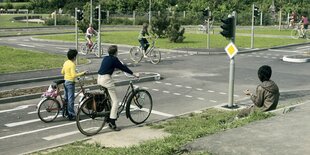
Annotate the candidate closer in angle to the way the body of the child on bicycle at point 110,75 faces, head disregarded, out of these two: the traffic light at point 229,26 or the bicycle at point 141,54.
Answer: the traffic light

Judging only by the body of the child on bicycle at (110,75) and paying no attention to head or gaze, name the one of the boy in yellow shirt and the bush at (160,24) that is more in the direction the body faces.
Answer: the bush

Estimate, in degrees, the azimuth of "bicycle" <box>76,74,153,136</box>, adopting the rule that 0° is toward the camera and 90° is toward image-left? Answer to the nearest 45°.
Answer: approximately 225°

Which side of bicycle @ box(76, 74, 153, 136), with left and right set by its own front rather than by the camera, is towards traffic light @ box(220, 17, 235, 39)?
front

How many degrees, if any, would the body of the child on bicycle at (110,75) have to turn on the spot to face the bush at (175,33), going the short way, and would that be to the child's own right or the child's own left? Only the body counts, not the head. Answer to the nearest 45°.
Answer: approximately 45° to the child's own left

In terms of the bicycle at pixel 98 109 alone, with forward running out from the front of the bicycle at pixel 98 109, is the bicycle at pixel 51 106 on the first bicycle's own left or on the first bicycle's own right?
on the first bicycle's own left

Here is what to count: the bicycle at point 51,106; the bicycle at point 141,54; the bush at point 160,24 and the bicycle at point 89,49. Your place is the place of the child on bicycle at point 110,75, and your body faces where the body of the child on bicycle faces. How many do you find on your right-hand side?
0

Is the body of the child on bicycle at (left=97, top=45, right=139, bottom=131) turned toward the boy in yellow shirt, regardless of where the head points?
no

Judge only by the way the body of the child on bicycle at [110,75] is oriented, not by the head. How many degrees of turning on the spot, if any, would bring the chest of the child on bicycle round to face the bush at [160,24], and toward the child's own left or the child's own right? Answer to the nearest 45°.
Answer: approximately 45° to the child's own left

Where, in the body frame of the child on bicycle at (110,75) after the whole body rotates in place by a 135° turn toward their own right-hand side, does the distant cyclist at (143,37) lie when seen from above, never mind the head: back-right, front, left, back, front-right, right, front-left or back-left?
back

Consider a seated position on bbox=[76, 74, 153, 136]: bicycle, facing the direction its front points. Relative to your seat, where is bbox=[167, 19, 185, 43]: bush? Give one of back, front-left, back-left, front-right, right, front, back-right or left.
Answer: front-left

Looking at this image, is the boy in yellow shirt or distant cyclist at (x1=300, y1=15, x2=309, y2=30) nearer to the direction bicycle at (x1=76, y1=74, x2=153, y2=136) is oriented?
the distant cyclist

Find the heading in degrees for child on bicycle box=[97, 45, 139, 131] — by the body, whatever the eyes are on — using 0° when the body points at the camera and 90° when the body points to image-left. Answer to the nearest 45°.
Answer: approximately 225°

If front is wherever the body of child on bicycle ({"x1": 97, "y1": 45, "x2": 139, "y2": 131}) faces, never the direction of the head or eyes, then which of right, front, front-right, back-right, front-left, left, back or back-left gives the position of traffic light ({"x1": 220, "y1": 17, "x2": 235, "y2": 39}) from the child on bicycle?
front

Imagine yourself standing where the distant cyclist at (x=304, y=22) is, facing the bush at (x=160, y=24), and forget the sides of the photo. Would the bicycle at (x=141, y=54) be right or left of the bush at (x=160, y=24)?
left

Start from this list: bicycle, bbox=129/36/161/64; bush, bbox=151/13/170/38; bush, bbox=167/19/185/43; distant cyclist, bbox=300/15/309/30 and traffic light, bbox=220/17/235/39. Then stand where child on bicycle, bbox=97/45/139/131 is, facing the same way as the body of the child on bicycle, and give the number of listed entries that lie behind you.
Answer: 0
